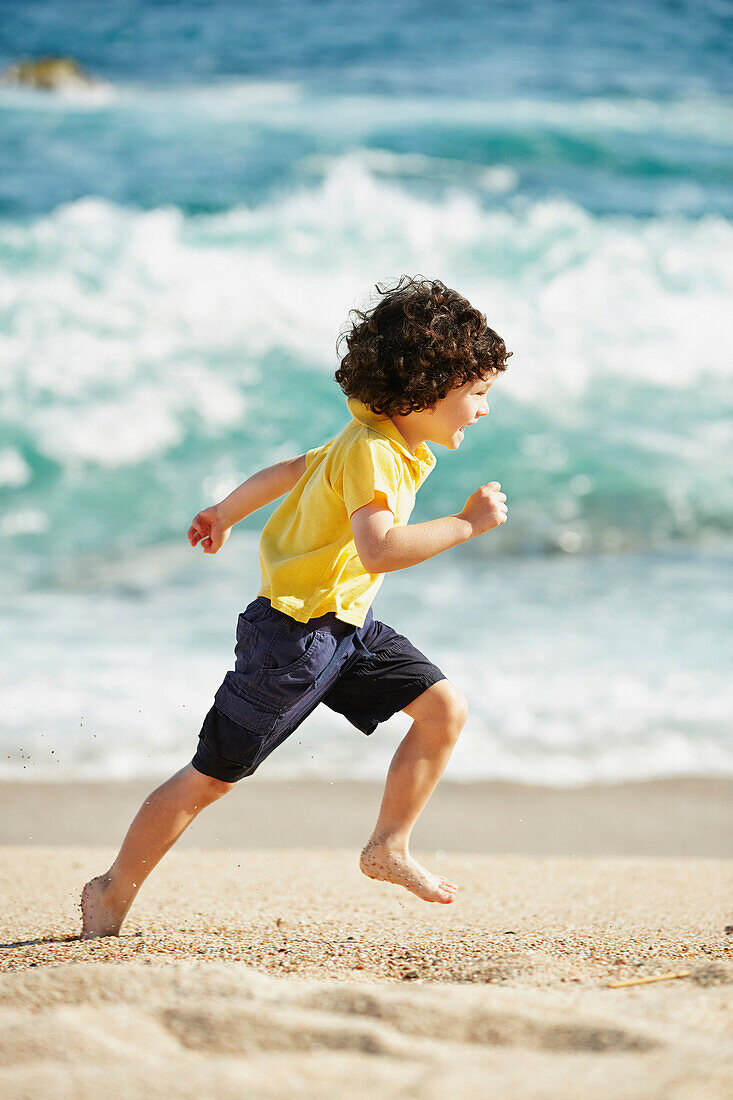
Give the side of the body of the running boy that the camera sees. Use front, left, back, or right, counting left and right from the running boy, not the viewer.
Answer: right

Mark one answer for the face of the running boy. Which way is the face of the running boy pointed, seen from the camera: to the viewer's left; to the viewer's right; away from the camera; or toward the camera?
to the viewer's right
